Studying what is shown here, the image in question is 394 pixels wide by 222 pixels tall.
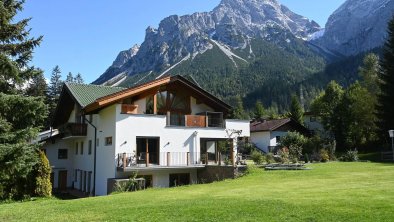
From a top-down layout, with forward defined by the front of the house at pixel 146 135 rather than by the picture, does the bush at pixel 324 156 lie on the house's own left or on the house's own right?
on the house's own left

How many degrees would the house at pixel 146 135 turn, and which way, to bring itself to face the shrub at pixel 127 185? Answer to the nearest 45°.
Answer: approximately 45° to its right

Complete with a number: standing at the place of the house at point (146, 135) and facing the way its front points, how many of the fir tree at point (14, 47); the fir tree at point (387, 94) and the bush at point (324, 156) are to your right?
1

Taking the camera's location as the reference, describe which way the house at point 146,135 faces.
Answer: facing the viewer and to the right of the viewer

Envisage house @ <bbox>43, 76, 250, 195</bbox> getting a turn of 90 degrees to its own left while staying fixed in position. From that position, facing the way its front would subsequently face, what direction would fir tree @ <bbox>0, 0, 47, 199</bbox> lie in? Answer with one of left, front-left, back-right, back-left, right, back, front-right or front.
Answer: back

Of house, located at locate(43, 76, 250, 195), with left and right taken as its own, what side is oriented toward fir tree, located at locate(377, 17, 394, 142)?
left

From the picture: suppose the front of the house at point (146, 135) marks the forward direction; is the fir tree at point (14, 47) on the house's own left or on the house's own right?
on the house's own right
